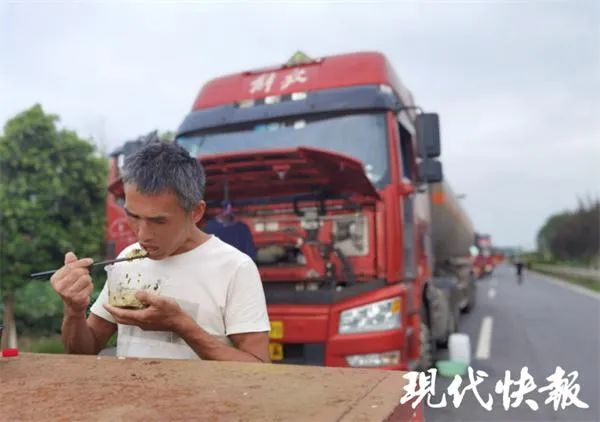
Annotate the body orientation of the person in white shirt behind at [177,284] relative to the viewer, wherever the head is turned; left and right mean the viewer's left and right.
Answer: facing the viewer and to the left of the viewer

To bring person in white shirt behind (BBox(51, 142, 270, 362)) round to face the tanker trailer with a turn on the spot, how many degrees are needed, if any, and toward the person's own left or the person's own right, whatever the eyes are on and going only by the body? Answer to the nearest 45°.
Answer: approximately 180°

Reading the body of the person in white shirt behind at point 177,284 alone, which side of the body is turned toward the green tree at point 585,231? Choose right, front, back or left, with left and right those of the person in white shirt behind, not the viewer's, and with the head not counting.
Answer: back

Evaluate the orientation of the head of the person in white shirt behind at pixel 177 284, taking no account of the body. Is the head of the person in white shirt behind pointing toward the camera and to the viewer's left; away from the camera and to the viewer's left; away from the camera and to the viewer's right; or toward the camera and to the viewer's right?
toward the camera and to the viewer's left

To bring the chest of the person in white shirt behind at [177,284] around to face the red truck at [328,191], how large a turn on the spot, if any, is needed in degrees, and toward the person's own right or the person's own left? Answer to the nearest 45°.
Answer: approximately 180°
